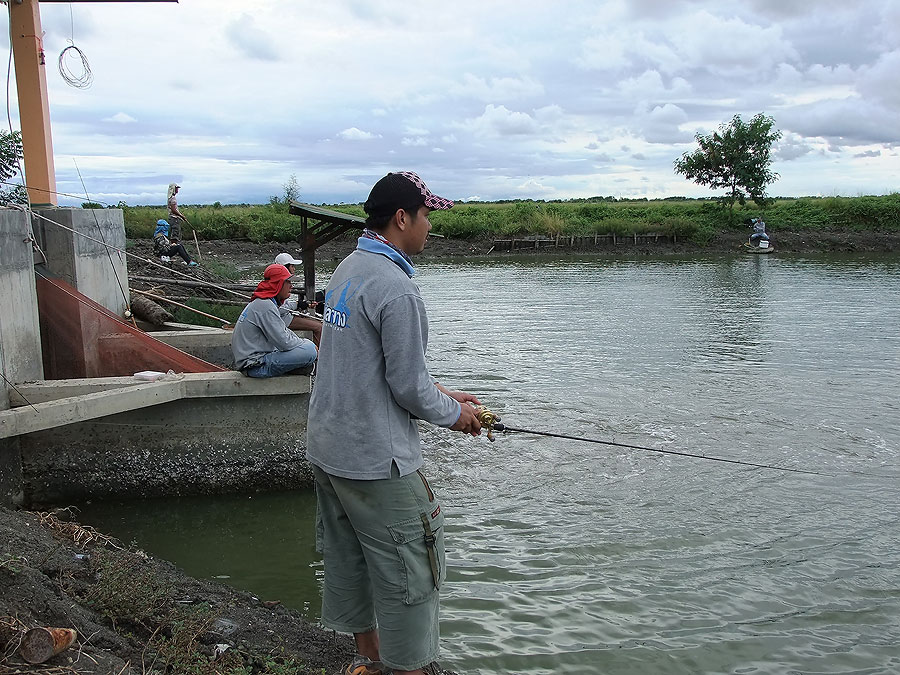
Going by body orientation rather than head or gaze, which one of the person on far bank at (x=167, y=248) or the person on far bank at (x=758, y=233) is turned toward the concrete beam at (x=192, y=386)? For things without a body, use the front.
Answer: the person on far bank at (x=758, y=233)

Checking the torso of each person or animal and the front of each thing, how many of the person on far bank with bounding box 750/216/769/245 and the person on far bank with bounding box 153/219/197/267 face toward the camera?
1

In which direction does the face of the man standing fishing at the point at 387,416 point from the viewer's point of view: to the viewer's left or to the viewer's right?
to the viewer's right

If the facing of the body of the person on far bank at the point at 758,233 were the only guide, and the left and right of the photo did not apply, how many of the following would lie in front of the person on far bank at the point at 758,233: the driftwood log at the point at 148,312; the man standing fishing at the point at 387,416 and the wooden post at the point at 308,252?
3

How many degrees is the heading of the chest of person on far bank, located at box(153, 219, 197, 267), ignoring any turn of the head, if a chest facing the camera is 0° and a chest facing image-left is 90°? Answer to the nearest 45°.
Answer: approximately 270°

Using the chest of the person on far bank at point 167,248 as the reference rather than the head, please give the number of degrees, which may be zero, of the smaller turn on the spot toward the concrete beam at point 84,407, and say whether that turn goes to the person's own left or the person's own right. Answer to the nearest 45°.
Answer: approximately 90° to the person's own right

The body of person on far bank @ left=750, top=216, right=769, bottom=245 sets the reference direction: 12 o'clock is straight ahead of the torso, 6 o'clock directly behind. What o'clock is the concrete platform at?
The concrete platform is roughly at 12 o'clock from the person on far bank.

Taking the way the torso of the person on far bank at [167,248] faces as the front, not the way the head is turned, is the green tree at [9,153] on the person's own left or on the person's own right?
on the person's own right

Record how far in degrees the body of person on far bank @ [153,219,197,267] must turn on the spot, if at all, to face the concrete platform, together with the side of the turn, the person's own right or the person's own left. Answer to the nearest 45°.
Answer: approximately 90° to the person's own right

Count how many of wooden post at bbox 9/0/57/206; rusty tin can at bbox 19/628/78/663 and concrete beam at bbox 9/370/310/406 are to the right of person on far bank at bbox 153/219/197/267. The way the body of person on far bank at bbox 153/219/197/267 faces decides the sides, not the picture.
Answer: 3
